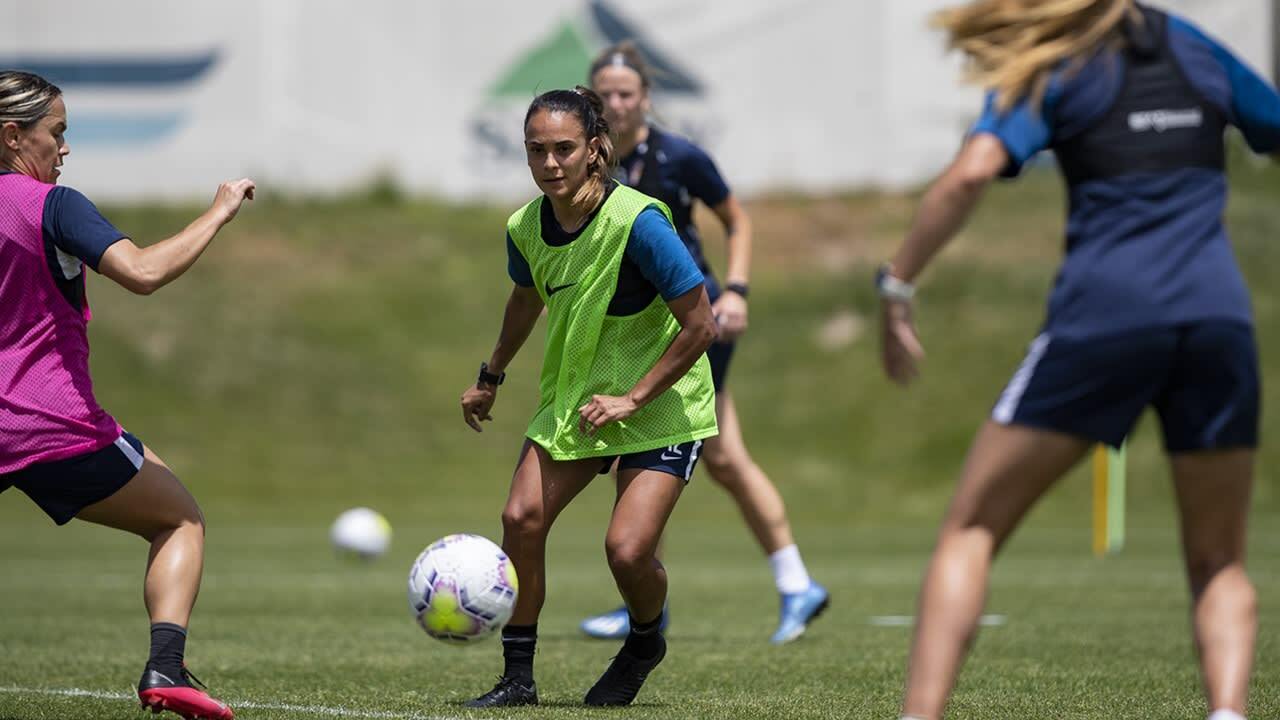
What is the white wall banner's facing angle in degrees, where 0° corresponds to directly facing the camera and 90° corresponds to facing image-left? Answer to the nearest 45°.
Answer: approximately 0°

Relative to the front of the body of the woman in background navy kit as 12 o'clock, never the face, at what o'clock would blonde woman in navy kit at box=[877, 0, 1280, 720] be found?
The blonde woman in navy kit is roughly at 10 o'clock from the woman in background navy kit.

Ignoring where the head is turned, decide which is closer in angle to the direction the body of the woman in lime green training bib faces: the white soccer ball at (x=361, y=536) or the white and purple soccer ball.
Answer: the white and purple soccer ball

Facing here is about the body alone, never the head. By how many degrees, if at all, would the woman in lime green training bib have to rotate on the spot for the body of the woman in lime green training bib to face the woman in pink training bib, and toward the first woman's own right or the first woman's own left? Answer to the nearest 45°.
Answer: approximately 45° to the first woman's own right

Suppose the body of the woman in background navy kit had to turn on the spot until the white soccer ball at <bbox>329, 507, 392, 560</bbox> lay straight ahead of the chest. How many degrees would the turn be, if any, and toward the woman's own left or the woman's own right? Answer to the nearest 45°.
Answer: approximately 90° to the woman's own right

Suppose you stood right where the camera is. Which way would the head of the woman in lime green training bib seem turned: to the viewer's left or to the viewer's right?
to the viewer's left

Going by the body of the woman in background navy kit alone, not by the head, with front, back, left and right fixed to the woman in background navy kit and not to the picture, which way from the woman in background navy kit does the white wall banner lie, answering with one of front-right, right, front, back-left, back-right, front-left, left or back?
back-right

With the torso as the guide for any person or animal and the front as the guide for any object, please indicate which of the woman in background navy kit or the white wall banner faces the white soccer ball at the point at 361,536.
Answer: the white wall banner

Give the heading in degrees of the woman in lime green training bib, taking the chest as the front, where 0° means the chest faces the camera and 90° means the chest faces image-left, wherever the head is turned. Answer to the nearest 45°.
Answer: approximately 45°

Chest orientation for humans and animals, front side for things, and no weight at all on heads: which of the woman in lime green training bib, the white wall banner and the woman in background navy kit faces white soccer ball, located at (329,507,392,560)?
the white wall banner
